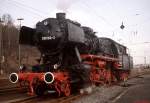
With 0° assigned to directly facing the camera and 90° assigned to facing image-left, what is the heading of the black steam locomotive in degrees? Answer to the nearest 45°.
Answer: approximately 45°
